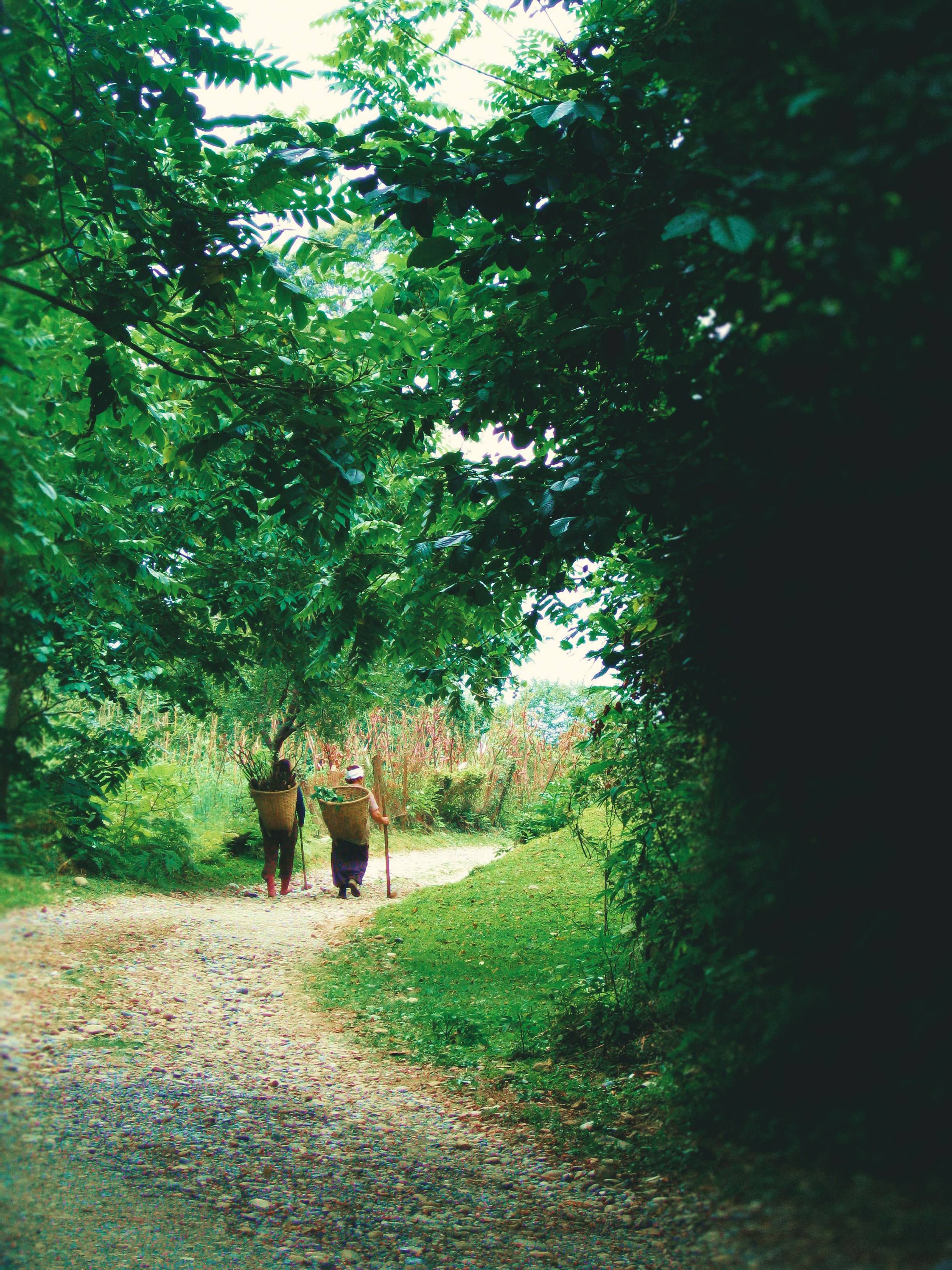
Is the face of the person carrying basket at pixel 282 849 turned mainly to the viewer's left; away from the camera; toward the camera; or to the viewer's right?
away from the camera

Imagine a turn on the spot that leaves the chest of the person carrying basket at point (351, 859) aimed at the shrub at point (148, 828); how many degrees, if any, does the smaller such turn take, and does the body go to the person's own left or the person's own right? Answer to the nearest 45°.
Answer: approximately 135° to the person's own left

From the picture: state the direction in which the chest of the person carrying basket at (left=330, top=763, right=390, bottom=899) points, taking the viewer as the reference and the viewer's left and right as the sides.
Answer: facing away from the viewer and to the right of the viewer

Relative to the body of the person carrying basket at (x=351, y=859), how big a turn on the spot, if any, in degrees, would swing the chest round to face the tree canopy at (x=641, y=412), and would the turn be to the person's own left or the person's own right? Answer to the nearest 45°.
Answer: approximately 135° to the person's own right

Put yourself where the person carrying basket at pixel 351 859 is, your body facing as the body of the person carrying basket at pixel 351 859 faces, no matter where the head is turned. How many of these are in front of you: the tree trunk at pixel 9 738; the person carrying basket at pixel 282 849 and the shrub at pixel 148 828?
0

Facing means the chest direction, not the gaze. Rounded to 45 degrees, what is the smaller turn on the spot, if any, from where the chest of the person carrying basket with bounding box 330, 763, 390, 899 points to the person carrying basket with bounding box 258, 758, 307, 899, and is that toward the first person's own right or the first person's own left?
approximately 135° to the first person's own left
